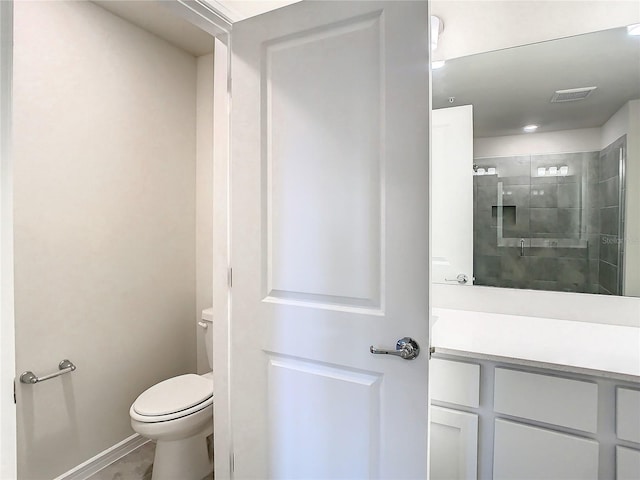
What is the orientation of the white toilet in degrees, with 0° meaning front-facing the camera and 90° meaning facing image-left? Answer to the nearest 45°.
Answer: approximately 45°

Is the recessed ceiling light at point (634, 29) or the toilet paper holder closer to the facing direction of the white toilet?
the toilet paper holder

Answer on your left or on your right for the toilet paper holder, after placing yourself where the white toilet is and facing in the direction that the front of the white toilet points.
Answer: on your right
